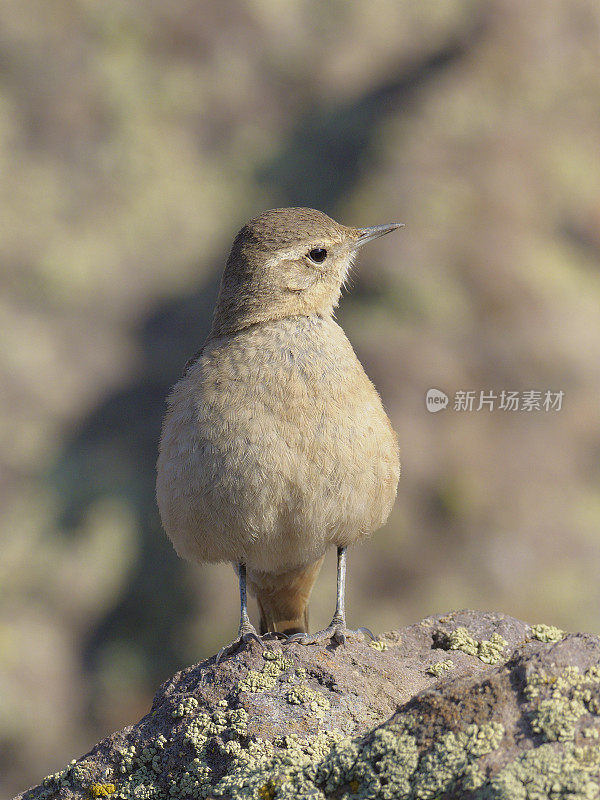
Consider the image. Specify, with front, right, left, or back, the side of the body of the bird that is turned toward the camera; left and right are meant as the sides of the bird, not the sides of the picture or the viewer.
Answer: front
